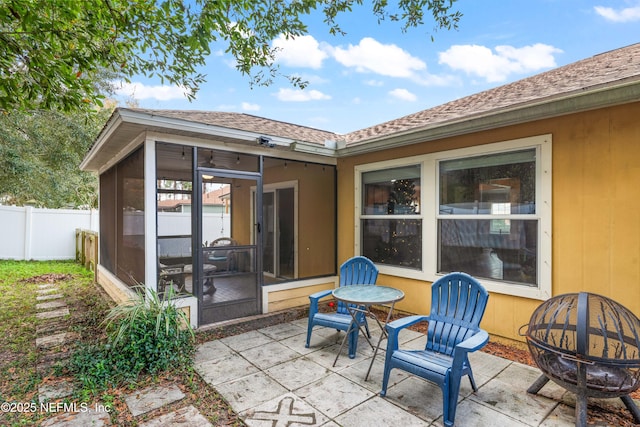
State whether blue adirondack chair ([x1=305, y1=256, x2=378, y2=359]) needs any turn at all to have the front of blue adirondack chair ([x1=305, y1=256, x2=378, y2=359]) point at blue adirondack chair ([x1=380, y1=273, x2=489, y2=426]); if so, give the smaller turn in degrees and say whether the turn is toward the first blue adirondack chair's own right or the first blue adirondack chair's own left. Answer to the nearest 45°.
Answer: approximately 90° to the first blue adirondack chair's own left

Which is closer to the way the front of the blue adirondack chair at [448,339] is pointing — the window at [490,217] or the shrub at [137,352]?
the shrub

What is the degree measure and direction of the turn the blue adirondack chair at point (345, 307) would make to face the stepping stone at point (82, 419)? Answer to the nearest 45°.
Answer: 0° — it already faces it

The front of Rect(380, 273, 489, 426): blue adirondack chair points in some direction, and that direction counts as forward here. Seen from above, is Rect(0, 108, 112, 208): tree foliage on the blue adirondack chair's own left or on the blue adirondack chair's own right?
on the blue adirondack chair's own right

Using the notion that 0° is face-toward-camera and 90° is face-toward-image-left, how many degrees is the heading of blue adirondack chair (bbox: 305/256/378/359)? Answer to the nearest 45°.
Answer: approximately 45°

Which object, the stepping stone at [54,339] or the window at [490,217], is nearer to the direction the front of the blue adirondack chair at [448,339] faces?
the stepping stone

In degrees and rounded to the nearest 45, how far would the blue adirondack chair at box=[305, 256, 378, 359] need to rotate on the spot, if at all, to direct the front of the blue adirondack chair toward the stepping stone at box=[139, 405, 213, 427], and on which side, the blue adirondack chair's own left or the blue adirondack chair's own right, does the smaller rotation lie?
0° — it already faces it

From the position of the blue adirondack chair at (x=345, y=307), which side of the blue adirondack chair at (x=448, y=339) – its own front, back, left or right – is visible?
right

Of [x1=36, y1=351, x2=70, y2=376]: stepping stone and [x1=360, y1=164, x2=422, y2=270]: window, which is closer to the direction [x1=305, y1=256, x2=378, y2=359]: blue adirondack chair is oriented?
the stepping stone

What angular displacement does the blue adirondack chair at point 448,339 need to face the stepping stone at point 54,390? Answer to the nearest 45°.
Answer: approximately 45° to its right

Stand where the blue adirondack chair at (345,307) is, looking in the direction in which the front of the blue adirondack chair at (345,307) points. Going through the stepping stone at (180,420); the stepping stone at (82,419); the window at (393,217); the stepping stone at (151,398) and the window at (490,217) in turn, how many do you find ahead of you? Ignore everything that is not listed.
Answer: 3

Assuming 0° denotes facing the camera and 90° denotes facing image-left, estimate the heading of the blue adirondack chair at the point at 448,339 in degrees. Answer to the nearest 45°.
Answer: approximately 45°
